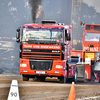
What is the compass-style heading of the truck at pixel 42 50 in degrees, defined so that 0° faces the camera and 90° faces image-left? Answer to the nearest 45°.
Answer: approximately 0°
